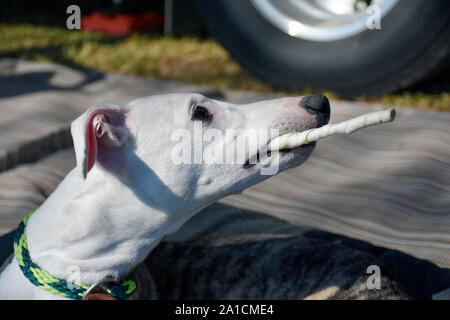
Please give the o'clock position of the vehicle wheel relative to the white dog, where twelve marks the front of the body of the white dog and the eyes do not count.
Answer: The vehicle wheel is roughly at 10 o'clock from the white dog.

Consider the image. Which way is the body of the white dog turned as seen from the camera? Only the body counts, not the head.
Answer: to the viewer's right

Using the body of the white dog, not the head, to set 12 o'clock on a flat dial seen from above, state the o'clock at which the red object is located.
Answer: The red object is roughly at 9 o'clock from the white dog.
